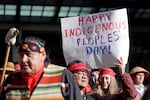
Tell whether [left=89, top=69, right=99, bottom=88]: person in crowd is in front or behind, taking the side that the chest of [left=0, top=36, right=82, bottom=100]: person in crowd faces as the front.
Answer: behind

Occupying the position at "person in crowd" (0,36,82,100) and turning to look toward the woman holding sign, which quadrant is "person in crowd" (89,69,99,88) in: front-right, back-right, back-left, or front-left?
front-left
